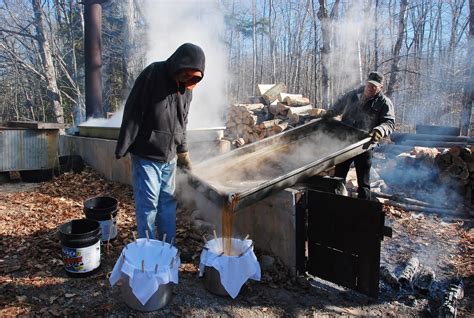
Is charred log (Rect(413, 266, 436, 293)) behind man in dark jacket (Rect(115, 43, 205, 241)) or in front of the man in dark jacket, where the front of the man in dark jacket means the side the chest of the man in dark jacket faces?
in front

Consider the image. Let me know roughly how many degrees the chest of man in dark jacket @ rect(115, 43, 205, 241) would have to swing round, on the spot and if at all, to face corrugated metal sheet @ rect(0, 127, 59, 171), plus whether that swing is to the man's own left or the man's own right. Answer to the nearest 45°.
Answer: approximately 180°

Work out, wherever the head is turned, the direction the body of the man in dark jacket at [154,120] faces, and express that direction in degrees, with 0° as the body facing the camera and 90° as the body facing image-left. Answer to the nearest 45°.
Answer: approximately 315°

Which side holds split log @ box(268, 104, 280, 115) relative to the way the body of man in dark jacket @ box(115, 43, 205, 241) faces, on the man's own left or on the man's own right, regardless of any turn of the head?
on the man's own left

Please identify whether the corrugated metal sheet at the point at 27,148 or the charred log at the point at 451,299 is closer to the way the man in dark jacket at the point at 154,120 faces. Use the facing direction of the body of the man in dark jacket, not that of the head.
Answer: the charred log

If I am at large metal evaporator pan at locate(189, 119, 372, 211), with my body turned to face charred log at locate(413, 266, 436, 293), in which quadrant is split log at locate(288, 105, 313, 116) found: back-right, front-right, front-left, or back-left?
back-left

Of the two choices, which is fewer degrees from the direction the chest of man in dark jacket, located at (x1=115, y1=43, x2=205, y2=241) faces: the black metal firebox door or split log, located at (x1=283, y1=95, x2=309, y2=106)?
the black metal firebox door

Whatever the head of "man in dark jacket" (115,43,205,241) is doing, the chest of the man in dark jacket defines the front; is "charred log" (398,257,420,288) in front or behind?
in front
